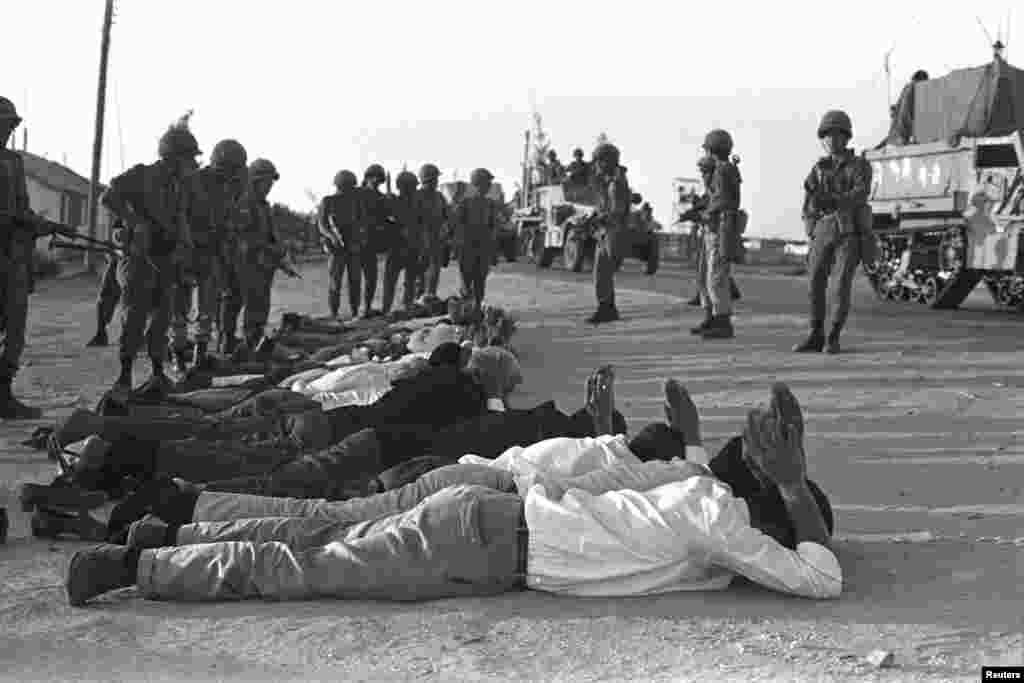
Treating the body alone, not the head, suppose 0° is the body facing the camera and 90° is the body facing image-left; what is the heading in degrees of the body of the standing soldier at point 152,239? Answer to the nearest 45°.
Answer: approximately 315°

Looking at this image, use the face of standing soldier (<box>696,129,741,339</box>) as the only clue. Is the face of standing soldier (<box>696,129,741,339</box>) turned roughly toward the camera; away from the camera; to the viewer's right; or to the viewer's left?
to the viewer's left

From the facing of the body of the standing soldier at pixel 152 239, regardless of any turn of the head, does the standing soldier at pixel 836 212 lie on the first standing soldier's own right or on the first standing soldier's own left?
on the first standing soldier's own left

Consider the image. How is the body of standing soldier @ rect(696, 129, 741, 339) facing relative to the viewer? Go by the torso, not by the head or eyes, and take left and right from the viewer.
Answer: facing to the left of the viewer

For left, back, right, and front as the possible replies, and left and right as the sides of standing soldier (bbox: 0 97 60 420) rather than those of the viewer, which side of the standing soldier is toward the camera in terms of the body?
right

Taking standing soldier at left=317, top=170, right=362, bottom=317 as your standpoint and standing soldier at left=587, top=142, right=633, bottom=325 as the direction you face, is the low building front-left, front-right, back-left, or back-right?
back-left

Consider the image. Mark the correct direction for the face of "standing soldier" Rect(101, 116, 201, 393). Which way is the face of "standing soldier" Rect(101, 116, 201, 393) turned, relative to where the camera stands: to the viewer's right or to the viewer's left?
to the viewer's right

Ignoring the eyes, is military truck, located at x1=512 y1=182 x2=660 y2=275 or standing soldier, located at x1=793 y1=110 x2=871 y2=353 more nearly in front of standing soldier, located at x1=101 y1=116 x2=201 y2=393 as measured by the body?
the standing soldier

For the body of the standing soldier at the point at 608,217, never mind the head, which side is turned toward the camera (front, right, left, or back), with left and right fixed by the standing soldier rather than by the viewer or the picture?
left

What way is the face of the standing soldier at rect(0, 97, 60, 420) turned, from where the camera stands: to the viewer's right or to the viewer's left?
to the viewer's right
